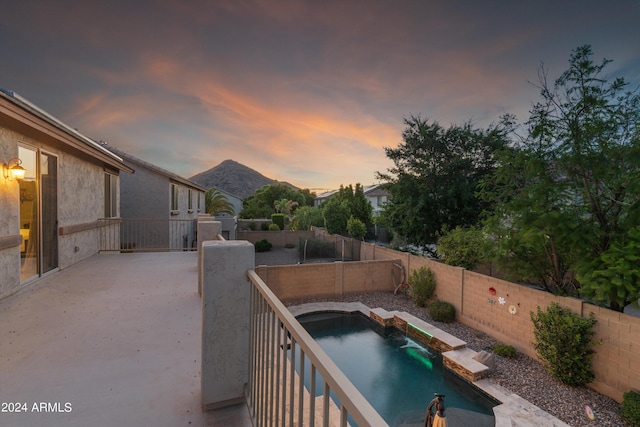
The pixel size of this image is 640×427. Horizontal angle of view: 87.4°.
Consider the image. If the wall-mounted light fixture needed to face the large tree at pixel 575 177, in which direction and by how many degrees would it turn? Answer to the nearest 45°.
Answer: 0° — it already faces it

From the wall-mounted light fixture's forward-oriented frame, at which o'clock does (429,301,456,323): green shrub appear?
The green shrub is roughly at 11 o'clock from the wall-mounted light fixture.

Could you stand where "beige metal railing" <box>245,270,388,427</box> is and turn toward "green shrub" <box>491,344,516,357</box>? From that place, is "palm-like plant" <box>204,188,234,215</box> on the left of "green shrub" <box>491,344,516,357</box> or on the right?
left

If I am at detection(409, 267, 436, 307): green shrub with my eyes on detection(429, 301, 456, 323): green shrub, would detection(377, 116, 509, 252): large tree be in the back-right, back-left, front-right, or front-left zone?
back-left

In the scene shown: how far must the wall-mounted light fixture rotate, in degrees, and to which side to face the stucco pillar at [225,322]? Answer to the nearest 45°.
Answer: approximately 45° to its right

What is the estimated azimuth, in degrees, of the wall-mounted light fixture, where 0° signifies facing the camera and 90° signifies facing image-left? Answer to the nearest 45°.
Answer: approximately 315°

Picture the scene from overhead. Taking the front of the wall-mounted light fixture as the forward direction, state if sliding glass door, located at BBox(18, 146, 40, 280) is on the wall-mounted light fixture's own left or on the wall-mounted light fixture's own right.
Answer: on the wall-mounted light fixture's own left

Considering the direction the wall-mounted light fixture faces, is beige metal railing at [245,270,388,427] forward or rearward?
forward

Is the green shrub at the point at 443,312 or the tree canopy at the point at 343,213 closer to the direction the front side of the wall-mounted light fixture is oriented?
the green shrub

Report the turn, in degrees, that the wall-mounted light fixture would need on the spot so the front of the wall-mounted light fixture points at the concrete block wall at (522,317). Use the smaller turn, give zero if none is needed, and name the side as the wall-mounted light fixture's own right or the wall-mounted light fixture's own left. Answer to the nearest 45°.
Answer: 0° — it already faces it

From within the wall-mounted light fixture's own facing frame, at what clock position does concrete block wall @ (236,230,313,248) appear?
The concrete block wall is roughly at 9 o'clock from the wall-mounted light fixture.

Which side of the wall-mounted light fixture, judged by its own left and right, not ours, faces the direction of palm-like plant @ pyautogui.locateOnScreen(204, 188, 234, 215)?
left

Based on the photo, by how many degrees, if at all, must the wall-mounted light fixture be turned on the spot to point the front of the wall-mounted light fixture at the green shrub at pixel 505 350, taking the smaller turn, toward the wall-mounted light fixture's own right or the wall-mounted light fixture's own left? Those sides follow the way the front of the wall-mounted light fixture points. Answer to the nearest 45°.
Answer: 0° — it already faces it

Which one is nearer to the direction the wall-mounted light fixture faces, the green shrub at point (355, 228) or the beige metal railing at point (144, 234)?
the green shrub

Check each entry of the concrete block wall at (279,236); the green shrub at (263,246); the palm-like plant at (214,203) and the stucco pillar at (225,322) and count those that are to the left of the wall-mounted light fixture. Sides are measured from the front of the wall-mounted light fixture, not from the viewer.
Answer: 3
